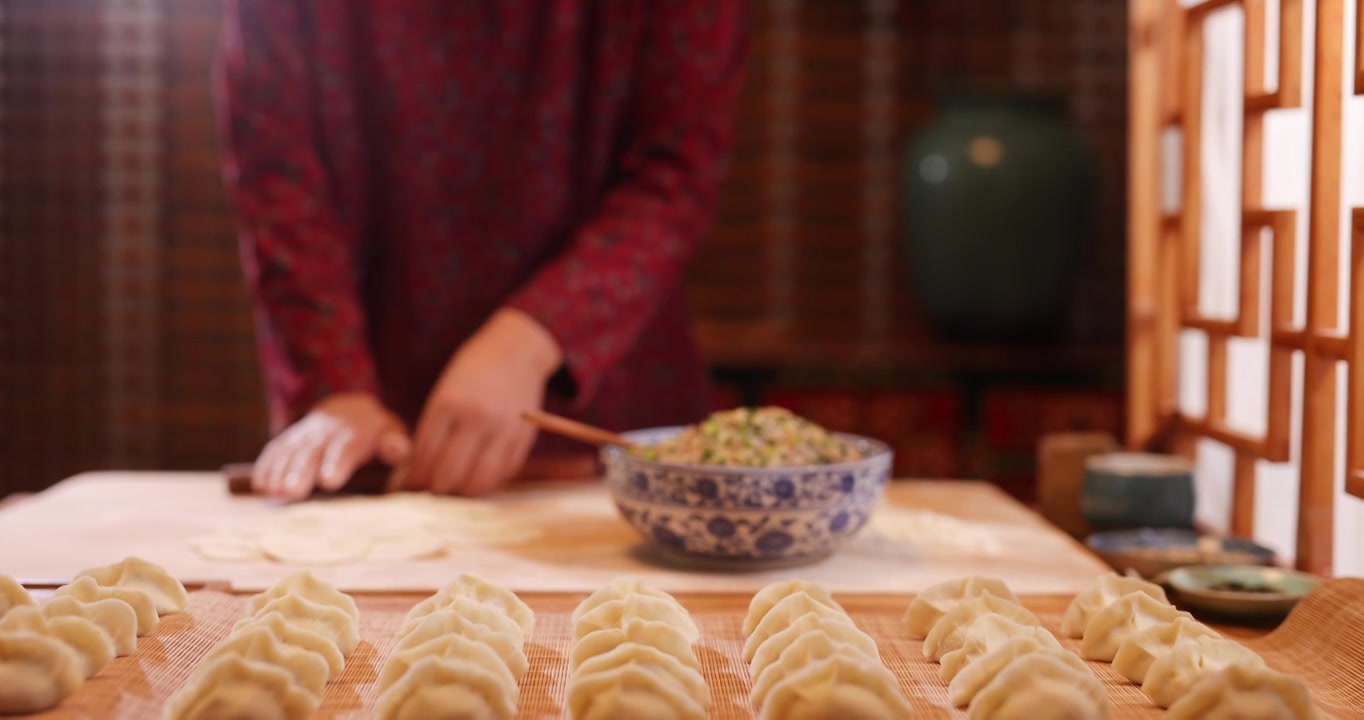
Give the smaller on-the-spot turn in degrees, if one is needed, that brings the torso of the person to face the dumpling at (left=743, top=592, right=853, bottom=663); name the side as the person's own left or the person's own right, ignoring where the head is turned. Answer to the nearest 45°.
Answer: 0° — they already face it

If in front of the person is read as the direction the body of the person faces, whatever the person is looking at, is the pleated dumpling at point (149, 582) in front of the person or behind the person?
in front

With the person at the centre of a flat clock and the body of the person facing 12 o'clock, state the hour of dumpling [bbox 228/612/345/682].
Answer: The dumpling is roughly at 12 o'clock from the person.

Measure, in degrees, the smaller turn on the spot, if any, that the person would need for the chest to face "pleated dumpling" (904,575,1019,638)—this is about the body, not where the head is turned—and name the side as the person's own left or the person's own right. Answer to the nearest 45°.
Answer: approximately 45° to the person's own left

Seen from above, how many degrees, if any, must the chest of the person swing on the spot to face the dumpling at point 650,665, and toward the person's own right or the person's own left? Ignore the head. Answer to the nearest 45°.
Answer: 0° — they already face it

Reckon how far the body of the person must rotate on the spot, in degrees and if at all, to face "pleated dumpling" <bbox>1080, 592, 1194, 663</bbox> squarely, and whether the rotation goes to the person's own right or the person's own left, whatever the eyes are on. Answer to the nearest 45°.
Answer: approximately 45° to the person's own left

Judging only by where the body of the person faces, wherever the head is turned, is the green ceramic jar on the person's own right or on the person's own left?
on the person's own left

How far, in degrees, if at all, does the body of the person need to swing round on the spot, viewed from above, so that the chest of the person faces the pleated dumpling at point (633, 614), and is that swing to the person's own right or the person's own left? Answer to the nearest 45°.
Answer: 0° — they already face it

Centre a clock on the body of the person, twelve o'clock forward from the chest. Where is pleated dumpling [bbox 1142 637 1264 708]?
The pleated dumpling is roughly at 11 o'clock from the person.

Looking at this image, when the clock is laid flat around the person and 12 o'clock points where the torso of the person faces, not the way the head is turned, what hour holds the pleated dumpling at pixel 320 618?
The pleated dumpling is roughly at 12 o'clock from the person.

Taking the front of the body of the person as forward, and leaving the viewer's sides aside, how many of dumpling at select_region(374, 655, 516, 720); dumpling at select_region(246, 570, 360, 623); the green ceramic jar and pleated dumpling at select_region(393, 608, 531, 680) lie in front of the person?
3

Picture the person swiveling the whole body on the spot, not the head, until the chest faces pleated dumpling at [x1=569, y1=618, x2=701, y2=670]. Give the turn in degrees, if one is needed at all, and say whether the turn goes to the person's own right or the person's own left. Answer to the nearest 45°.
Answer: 0° — they already face it

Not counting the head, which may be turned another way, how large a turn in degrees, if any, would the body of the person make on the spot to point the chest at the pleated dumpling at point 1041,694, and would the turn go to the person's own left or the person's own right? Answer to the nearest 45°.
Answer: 0° — they already face it

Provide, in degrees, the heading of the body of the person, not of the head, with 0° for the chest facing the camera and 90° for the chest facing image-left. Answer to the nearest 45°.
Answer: approximately 0°

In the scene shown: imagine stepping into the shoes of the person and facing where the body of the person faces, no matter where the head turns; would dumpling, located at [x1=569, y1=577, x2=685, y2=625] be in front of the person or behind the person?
in front

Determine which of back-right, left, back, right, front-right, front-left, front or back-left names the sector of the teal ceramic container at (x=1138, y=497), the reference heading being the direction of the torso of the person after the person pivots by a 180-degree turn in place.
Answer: back-right
